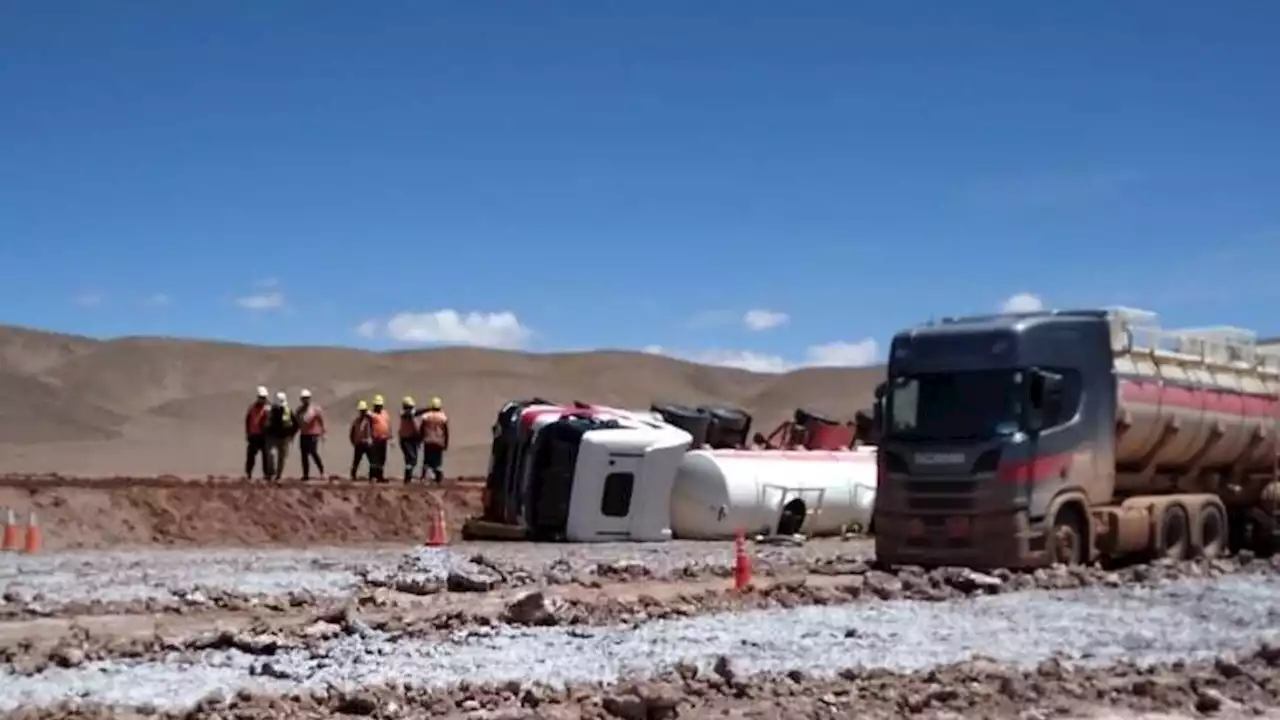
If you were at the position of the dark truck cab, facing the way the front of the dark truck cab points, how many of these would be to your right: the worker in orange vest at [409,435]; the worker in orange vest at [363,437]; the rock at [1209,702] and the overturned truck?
3

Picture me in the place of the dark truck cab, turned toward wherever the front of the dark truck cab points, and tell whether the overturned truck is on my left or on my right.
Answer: on my right

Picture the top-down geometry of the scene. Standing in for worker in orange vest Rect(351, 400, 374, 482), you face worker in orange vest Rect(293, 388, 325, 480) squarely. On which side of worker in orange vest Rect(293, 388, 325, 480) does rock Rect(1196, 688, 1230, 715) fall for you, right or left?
left

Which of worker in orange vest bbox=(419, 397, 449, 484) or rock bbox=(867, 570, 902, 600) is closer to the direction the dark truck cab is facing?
the rock

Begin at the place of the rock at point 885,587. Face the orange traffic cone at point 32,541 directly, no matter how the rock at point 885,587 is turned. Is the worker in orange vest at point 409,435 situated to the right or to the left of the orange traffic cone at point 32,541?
right

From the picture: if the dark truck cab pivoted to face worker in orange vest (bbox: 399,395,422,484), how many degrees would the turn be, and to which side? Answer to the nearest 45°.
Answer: approximately 90° to its right

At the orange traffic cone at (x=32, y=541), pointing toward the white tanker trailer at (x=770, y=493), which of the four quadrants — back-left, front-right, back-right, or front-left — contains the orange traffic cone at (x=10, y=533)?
back-left

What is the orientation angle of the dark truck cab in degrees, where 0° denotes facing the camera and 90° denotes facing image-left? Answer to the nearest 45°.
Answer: approximately 45°

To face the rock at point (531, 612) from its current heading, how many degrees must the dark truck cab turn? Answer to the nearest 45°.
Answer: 0° — it already faces it

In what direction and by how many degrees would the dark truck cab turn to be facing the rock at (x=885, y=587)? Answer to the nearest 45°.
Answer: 0° — it already faces it

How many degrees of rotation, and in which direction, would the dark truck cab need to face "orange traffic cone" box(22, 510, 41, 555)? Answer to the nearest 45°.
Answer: approximately 45° to its right

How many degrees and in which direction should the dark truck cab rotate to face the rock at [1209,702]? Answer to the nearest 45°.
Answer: approximately 45° to its left
